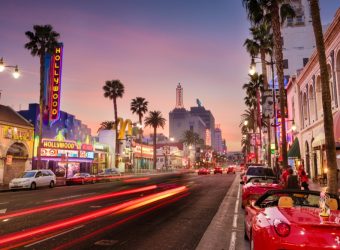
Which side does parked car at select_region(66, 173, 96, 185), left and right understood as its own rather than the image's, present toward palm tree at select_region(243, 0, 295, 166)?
left

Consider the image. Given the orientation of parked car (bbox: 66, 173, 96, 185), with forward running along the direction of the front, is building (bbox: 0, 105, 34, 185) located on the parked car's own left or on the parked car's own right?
on the parked car's own right

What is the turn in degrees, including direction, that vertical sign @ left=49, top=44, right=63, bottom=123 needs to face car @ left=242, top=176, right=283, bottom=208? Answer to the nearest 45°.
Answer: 0° — it already faces it

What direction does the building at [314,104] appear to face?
to the viewer's left

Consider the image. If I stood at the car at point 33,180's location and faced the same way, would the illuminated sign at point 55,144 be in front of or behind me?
behind

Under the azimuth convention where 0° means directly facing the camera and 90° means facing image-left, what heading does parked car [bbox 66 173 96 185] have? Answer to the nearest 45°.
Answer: approximately 45°

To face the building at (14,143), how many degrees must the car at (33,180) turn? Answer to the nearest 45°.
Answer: approximately 135° to its right

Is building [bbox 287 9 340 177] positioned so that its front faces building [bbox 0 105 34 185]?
yes

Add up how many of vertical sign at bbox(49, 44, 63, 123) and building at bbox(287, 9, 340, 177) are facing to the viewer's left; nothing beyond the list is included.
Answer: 1
